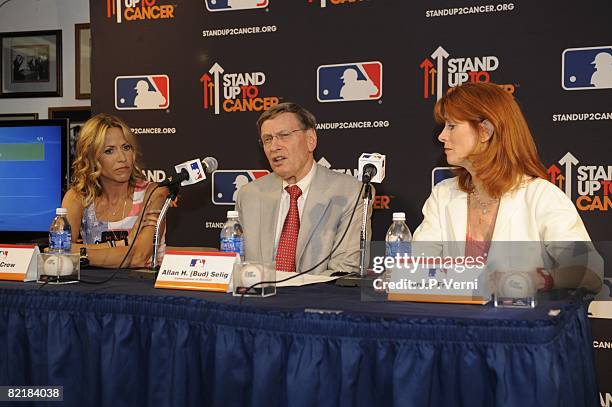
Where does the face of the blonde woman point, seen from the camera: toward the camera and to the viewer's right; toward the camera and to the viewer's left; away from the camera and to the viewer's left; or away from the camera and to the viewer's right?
toward the camera and to the viewer's right

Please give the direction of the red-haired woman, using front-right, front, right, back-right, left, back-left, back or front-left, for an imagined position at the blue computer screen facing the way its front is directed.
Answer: front-left

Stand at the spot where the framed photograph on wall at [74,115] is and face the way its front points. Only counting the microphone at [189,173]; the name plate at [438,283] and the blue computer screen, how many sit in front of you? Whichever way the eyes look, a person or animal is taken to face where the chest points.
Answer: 3

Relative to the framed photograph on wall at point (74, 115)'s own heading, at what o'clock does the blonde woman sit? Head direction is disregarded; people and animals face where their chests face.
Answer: The blonde woman is roughly at 12 o'clock from the framed photograph on wall.

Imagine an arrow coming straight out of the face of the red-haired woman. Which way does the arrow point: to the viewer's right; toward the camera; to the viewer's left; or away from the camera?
to the viewer's left

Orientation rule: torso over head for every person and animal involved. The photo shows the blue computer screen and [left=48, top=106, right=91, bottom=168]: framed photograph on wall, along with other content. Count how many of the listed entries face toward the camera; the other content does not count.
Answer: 2

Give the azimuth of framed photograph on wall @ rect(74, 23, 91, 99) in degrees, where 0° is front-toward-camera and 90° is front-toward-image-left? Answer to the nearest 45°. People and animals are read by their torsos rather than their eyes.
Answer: approximately 0°

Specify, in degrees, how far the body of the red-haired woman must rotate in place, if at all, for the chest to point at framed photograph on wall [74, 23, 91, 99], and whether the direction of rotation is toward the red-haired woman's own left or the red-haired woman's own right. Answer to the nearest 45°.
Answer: approximately 90° to the red-haired woman's own right

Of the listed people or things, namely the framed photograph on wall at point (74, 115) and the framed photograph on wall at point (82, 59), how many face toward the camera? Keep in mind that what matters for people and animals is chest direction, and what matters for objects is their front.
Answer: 2
